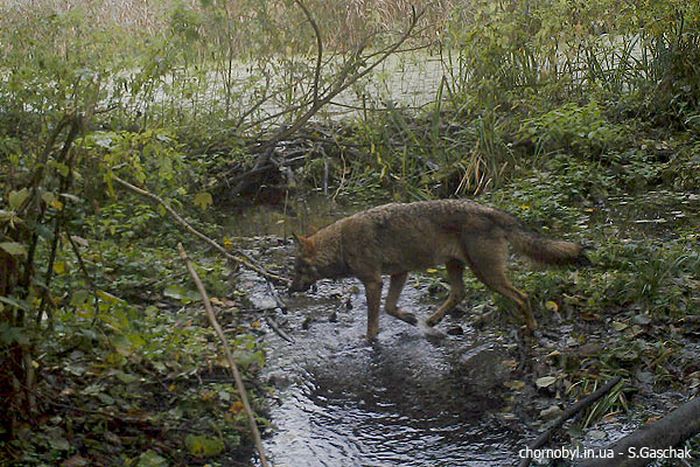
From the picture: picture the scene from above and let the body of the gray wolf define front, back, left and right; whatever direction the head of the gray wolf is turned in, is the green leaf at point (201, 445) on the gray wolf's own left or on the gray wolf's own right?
on the gray wolf's own left

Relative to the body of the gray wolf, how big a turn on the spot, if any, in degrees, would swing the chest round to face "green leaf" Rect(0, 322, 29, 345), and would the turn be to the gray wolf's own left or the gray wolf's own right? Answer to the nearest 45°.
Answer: approximately 45° to the gray wolf's own left

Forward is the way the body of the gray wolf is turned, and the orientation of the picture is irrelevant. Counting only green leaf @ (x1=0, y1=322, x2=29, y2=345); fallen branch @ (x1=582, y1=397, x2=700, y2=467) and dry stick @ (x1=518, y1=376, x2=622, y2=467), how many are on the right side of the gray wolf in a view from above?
0

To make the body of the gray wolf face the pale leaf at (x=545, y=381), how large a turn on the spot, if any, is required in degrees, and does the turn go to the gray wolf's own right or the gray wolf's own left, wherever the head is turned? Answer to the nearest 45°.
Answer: approximately 135° to the gray wolf's own left

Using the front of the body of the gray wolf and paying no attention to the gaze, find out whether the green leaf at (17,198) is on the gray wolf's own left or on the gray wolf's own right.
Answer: on the gray wolf's own left

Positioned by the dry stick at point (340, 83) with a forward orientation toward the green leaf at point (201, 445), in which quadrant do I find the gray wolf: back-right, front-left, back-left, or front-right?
front-left

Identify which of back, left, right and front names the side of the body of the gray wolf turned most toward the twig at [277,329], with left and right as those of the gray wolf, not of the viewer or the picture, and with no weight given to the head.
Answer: front

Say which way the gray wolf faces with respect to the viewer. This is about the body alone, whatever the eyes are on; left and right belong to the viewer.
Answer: facing to the left of the viewer

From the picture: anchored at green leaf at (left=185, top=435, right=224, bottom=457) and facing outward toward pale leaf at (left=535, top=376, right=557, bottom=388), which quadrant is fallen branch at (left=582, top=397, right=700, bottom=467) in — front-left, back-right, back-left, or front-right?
front-right

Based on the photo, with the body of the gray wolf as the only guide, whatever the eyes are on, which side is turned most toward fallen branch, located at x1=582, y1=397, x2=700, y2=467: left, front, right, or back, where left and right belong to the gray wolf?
left
